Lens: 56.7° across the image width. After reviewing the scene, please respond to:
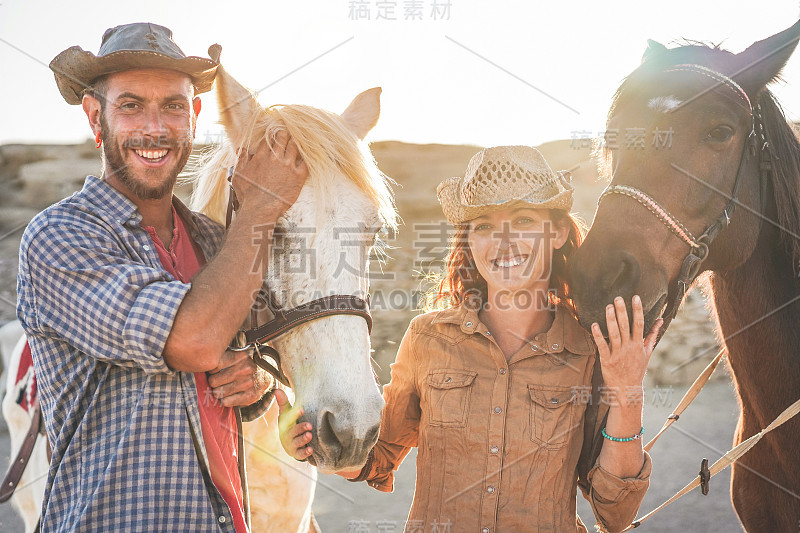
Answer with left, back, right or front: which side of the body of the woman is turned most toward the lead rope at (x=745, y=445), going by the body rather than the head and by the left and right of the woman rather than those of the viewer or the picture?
left

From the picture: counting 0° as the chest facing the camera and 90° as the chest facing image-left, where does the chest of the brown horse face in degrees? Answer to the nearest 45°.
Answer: approximately 45°

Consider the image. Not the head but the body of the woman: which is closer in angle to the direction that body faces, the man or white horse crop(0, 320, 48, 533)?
the man

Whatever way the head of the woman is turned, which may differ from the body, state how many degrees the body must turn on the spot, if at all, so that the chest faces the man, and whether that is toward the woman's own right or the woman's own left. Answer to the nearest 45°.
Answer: approximately 45° to the woman's own right

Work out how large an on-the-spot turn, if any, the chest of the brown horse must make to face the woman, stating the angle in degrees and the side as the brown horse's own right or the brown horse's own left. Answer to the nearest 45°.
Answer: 0° — it already faces them

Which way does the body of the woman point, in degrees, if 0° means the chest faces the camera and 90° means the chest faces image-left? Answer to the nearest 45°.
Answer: approximately 0°
